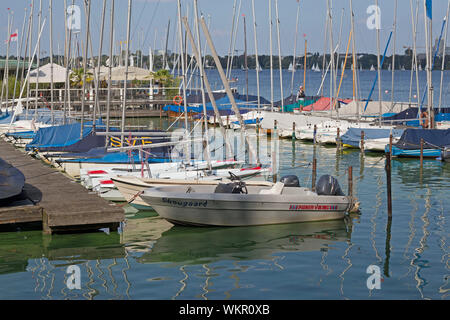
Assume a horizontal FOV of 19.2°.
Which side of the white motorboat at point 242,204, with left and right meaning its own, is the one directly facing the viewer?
left

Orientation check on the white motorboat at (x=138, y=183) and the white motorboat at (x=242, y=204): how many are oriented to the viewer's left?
2

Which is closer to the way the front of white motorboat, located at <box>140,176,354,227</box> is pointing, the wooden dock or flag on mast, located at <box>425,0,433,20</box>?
the wooden dock

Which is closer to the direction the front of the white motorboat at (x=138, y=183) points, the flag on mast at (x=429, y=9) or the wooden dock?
the wooden dock

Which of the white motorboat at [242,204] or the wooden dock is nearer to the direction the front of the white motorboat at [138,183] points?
the wooden dock

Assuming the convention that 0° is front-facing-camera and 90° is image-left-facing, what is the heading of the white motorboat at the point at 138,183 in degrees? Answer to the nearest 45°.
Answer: approximately 90°
